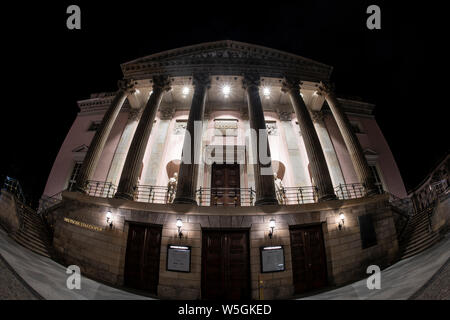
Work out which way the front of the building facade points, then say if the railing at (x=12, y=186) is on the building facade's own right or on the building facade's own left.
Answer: on the building facade's own right

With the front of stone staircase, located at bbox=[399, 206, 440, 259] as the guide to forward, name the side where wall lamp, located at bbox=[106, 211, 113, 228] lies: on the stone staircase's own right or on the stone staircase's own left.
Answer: on the stone staircase's own right

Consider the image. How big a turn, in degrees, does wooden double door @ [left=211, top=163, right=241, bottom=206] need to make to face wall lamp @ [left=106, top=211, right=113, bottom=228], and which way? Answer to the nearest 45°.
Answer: approximately 45° to its right

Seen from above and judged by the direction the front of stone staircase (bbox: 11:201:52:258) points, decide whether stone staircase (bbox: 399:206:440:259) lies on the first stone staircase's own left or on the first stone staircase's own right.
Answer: on the first stone staircase's own left

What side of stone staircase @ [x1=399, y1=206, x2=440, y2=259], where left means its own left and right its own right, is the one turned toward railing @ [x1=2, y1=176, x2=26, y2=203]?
right
